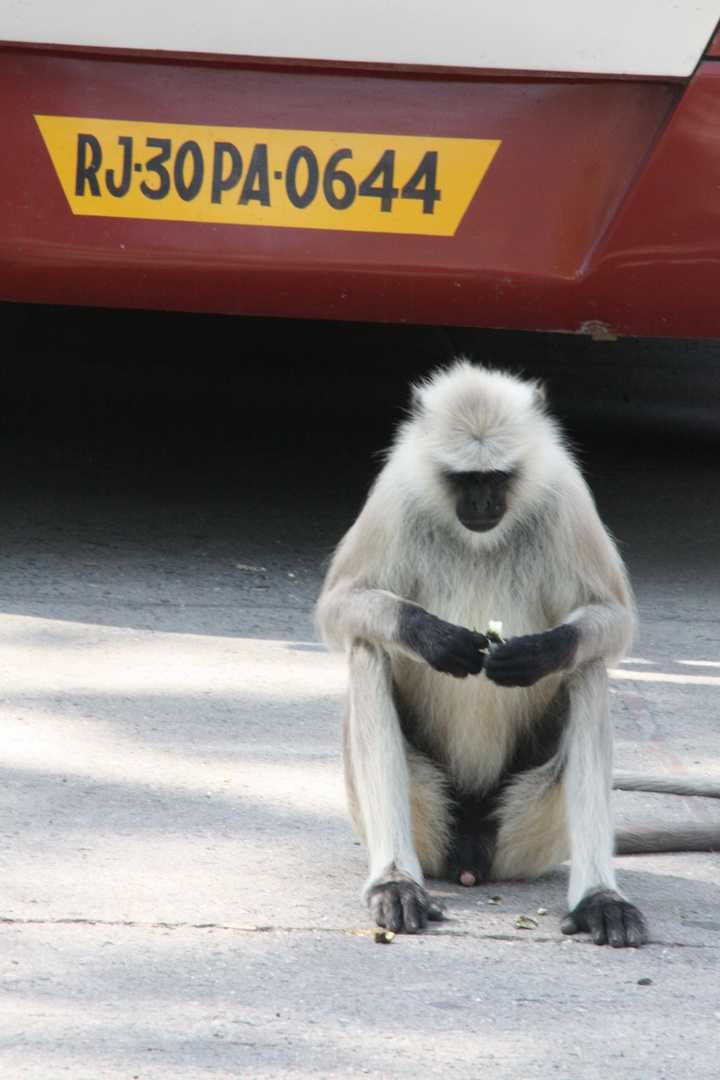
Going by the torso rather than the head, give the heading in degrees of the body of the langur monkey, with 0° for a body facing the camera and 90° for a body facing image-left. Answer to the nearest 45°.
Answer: approximately 0°
